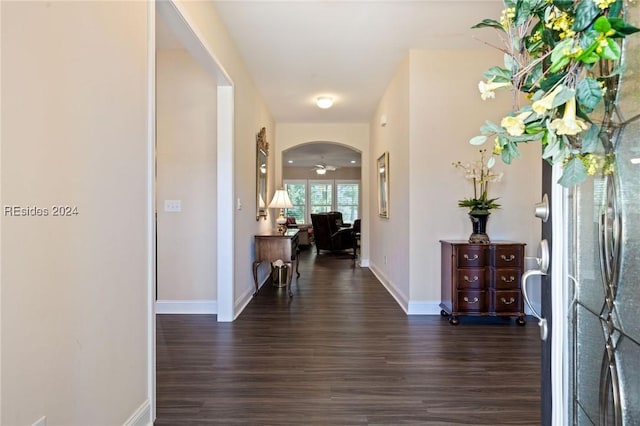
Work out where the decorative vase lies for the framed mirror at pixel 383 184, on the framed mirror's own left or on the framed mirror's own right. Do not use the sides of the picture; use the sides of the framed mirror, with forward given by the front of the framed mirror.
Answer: on the framed mirror's own left

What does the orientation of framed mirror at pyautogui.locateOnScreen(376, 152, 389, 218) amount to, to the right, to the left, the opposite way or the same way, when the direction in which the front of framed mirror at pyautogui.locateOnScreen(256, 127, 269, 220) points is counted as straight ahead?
the opposite way

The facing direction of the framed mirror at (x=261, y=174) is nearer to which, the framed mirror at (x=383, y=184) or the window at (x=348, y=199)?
the framed mirror

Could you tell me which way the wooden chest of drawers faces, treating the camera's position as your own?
facing the viewer

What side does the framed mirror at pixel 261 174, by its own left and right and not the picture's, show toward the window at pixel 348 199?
left

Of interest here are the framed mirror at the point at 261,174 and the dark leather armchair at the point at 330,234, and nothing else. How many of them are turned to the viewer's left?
0

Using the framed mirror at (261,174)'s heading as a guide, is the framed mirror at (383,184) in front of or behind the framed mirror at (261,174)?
in front

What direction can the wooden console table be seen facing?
to the viewer's right

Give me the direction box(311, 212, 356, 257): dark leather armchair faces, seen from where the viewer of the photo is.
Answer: facing away from the viewer and to the right of the viewer

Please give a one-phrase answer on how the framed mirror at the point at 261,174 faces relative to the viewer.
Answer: facing to the right of the viewer

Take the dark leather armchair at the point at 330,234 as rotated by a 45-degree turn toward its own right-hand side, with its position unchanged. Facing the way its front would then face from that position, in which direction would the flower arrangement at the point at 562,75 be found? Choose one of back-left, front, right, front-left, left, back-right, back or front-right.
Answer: right

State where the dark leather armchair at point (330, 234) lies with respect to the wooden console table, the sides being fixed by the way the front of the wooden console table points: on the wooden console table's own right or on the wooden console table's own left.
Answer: on the wooden console table's own left

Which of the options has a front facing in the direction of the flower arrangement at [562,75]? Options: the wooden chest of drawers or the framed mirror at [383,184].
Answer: the wooden chest of drawers

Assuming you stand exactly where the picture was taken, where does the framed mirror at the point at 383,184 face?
facing to the left of the viewer
